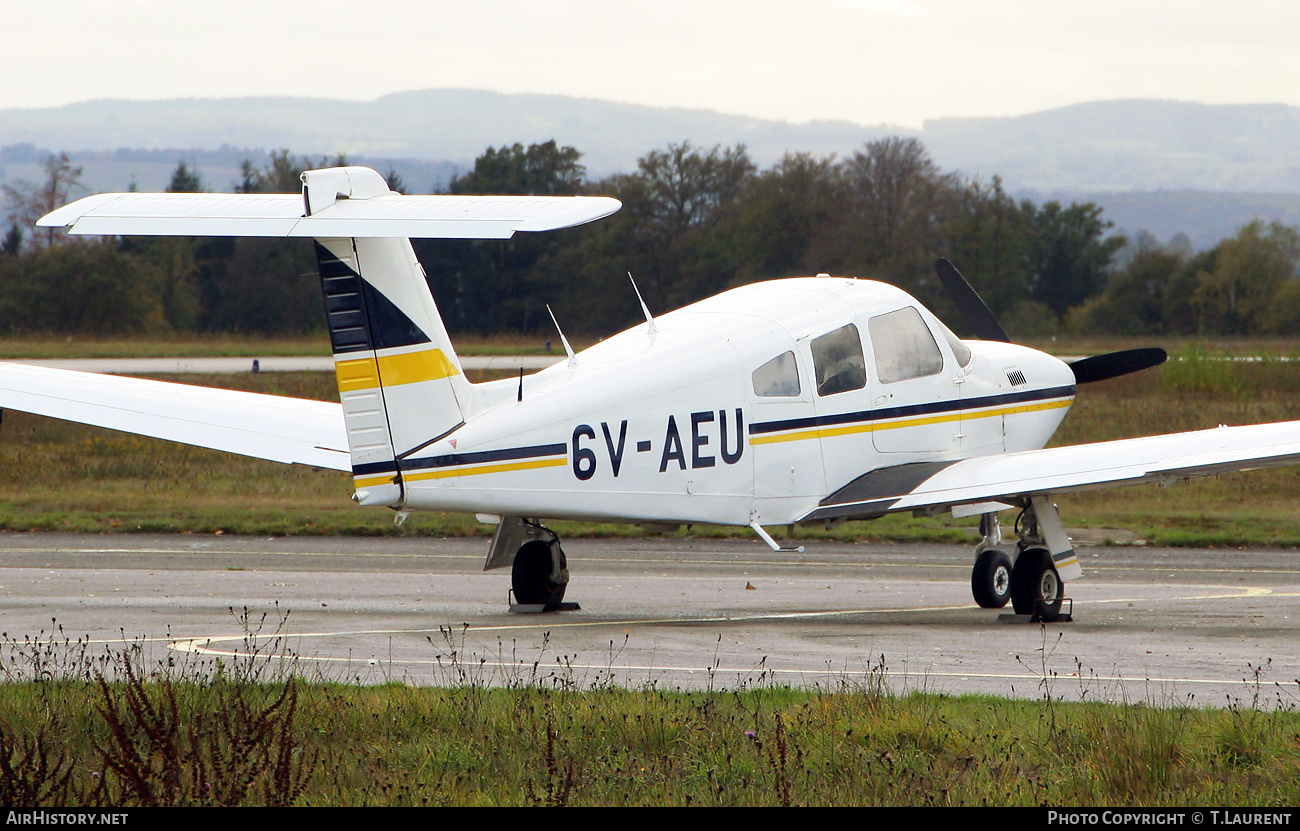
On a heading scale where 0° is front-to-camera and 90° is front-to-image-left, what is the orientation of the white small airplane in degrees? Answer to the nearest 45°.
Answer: approximately 225°
